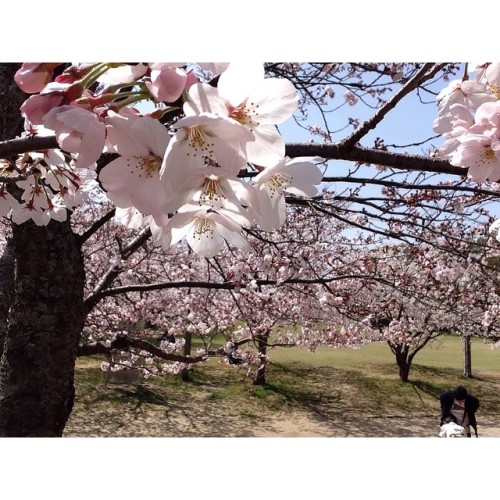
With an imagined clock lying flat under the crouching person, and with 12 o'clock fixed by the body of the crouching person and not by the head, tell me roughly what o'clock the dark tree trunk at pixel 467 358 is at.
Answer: The dark tree trunk is roughly at 6 o'clock from the crouching person.

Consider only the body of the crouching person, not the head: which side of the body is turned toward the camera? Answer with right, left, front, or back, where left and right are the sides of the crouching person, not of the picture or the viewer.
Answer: front
